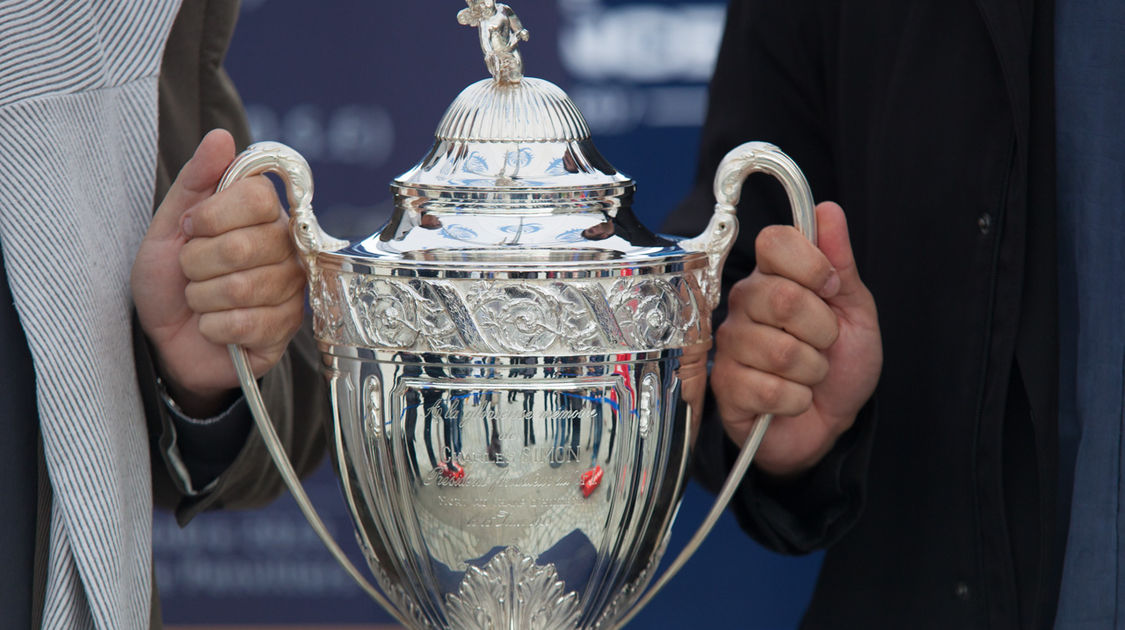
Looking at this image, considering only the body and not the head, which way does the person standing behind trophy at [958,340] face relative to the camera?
toward the camera

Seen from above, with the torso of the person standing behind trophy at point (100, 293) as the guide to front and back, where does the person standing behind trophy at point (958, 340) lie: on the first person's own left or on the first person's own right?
on the first person's own left

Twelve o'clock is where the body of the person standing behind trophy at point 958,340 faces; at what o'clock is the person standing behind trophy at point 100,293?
the person standing behind trophy at point 100,293 is roughly at 2 o'clock from the person standing behind trophy at point 958,340.

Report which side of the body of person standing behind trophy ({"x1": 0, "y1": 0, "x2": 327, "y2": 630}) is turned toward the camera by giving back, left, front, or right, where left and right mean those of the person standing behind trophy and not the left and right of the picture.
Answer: front

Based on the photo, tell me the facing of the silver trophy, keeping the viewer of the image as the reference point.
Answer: facing the viewer
